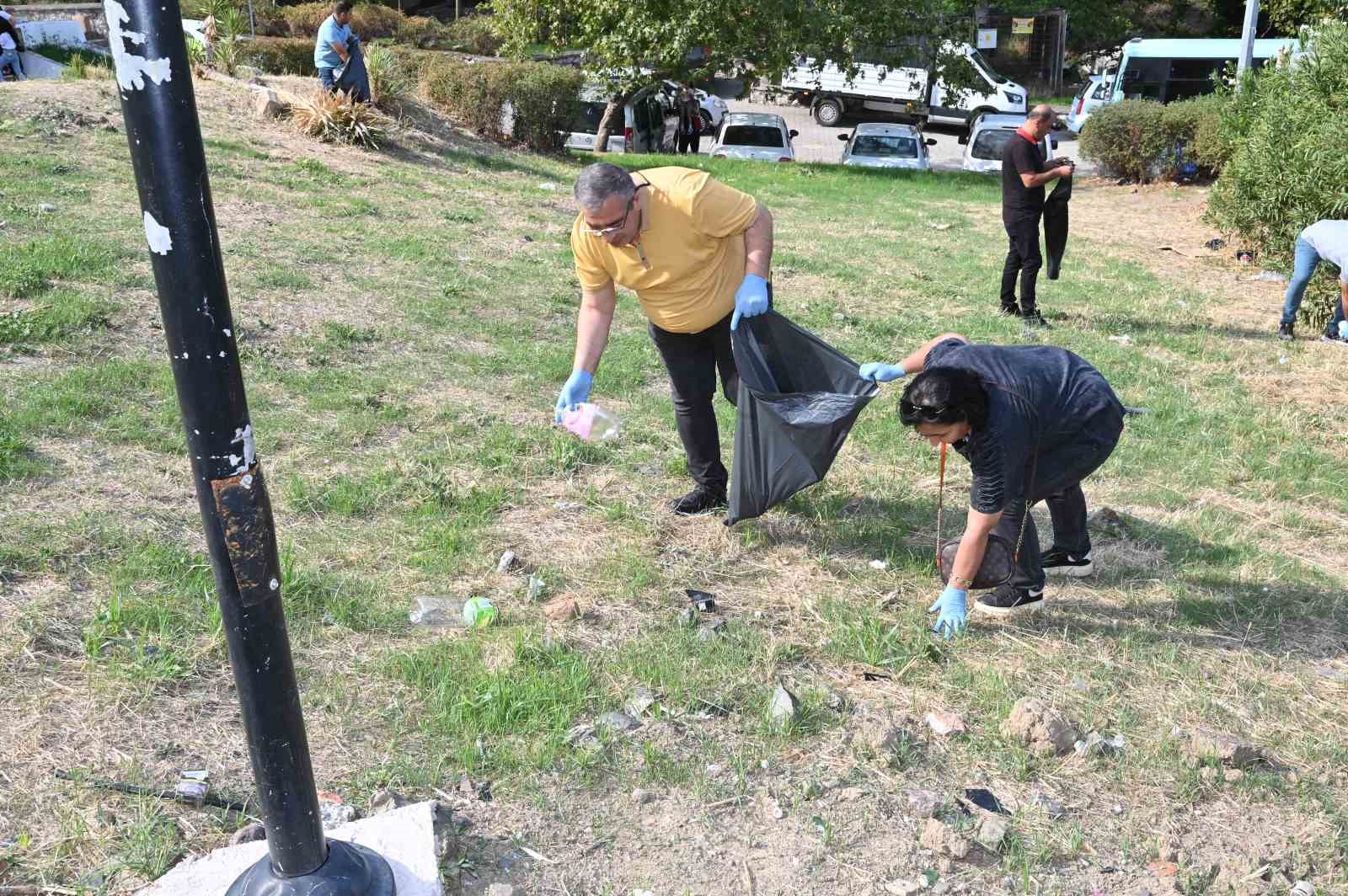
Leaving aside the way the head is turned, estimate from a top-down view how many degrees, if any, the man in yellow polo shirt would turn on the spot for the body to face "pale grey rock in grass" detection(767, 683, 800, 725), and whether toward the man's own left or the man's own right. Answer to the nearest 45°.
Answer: approximately 45° to the man's own left

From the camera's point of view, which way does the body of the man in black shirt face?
to the viewer's right

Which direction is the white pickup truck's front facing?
to the viewer's right

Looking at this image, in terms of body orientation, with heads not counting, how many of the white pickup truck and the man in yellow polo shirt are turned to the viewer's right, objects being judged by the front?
1

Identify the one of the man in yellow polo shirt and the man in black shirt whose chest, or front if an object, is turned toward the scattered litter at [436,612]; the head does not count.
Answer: the man in yellow polo shirt

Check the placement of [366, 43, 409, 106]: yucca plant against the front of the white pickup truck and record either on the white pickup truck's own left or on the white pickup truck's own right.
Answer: on the white pickup truck's own right

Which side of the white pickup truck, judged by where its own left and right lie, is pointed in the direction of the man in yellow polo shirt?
right

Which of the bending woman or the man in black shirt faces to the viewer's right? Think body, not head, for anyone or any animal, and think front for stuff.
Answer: the man in black shirt

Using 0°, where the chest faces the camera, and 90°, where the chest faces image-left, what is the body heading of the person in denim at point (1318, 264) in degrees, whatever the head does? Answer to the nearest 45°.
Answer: approximately 270°

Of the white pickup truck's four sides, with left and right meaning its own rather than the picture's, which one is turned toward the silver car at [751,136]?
right

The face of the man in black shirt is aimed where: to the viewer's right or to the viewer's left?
to the viewer's right
